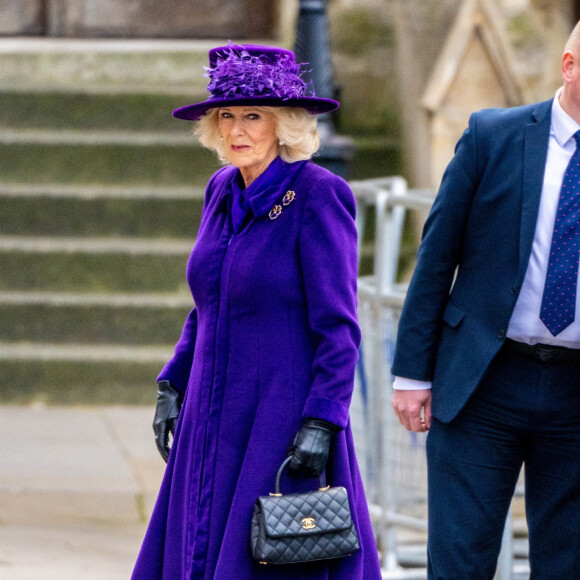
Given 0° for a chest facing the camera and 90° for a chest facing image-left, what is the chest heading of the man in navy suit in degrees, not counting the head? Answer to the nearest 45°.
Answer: approximately 0°

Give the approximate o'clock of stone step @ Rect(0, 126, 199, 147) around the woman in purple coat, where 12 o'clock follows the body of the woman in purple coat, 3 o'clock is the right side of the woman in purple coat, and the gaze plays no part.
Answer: The stone step is roughly at 4 o'clock from the woman in purple coat.

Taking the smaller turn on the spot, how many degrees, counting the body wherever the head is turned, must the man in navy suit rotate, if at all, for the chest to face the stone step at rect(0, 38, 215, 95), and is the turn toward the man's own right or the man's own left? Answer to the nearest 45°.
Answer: approximately 135° to the man's own right

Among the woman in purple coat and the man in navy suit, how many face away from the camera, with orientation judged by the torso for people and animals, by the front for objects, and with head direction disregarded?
0

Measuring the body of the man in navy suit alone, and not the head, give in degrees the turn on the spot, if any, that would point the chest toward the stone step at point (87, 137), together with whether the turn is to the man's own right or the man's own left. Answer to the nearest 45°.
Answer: approximately 135° to the man's own right

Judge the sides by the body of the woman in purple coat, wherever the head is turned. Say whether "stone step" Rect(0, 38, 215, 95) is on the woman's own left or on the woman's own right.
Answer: on the woman's own right

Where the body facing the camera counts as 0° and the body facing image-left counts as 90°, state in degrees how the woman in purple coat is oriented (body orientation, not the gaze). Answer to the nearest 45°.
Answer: approximately 45°

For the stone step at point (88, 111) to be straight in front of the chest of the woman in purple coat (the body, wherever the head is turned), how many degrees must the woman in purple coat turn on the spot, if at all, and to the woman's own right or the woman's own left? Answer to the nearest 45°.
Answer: approximately 135° to the woman's own right

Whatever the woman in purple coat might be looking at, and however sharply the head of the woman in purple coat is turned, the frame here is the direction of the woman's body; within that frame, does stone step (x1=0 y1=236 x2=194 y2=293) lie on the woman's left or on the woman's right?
on the woman's right
